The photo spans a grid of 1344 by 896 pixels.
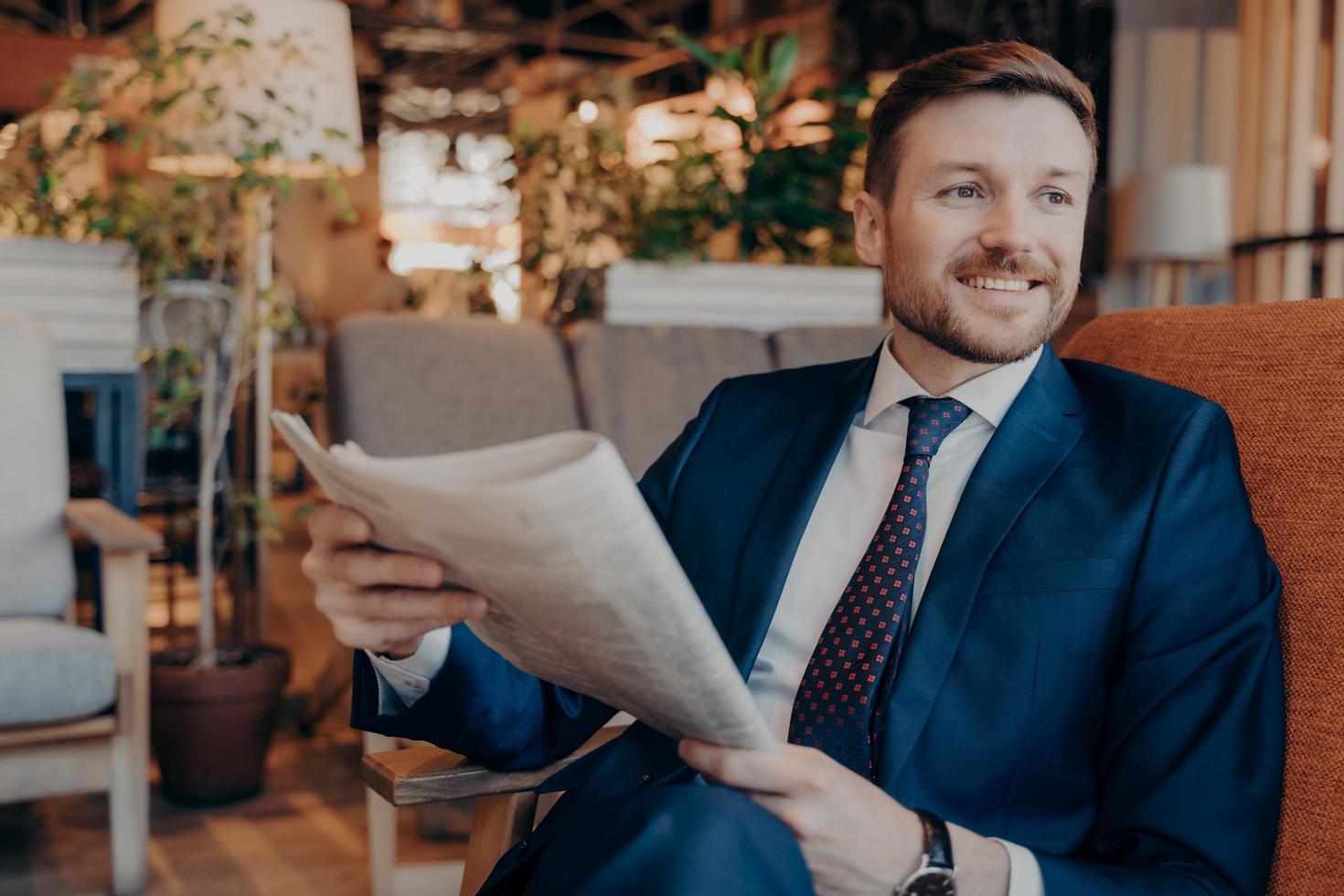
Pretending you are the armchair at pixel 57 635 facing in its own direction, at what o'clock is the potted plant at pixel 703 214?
The potted plant is roughly at 10 o'clock from the armchair.

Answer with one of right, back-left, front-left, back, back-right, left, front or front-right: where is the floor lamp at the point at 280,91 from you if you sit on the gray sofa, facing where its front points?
back-right

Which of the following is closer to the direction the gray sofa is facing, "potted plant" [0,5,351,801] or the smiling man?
the smiling man

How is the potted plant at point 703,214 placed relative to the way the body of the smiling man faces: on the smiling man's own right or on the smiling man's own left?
on the smiling man's own right

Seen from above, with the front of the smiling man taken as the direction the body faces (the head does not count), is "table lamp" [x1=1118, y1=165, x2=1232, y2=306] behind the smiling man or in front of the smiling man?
behind

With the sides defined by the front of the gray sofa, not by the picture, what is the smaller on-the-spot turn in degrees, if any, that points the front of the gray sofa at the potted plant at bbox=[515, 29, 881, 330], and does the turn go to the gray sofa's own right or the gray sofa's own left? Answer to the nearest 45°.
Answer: approximately 135° to the gray sofa's own left

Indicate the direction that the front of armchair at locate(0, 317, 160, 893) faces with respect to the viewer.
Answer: facing the viewer and to the right of the viewer

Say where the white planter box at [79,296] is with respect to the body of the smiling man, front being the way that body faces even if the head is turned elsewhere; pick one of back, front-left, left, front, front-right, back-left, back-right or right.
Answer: right

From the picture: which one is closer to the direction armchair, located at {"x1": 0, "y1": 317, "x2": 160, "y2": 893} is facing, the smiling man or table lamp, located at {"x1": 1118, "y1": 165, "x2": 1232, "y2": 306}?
the smiling man

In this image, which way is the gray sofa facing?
toward the camera

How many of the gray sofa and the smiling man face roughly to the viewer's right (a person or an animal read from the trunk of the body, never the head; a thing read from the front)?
0

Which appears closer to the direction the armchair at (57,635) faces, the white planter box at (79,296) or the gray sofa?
the gray sofa
